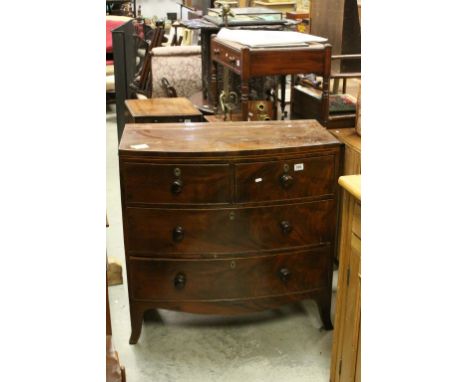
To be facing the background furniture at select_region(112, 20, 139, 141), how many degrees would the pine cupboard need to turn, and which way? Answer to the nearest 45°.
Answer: approximately 90° to its right

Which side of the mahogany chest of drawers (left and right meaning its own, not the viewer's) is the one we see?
front

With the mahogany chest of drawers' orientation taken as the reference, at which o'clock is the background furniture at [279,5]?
The background furniture is roughly at 6 o'clock from the mahogany chest of drawers.

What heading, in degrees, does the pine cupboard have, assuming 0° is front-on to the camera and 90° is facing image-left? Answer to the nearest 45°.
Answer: approximately 45°

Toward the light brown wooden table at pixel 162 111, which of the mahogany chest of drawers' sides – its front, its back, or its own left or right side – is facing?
back

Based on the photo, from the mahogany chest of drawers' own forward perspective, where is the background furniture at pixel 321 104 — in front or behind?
behind

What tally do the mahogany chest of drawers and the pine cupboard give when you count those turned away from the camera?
0
